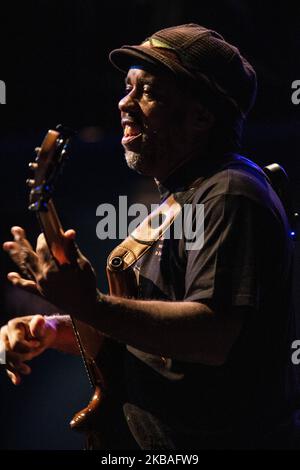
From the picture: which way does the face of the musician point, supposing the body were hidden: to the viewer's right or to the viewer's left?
to the viewer's left

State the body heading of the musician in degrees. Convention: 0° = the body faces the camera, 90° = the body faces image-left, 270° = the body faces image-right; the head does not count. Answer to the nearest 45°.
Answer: approximately 90°
